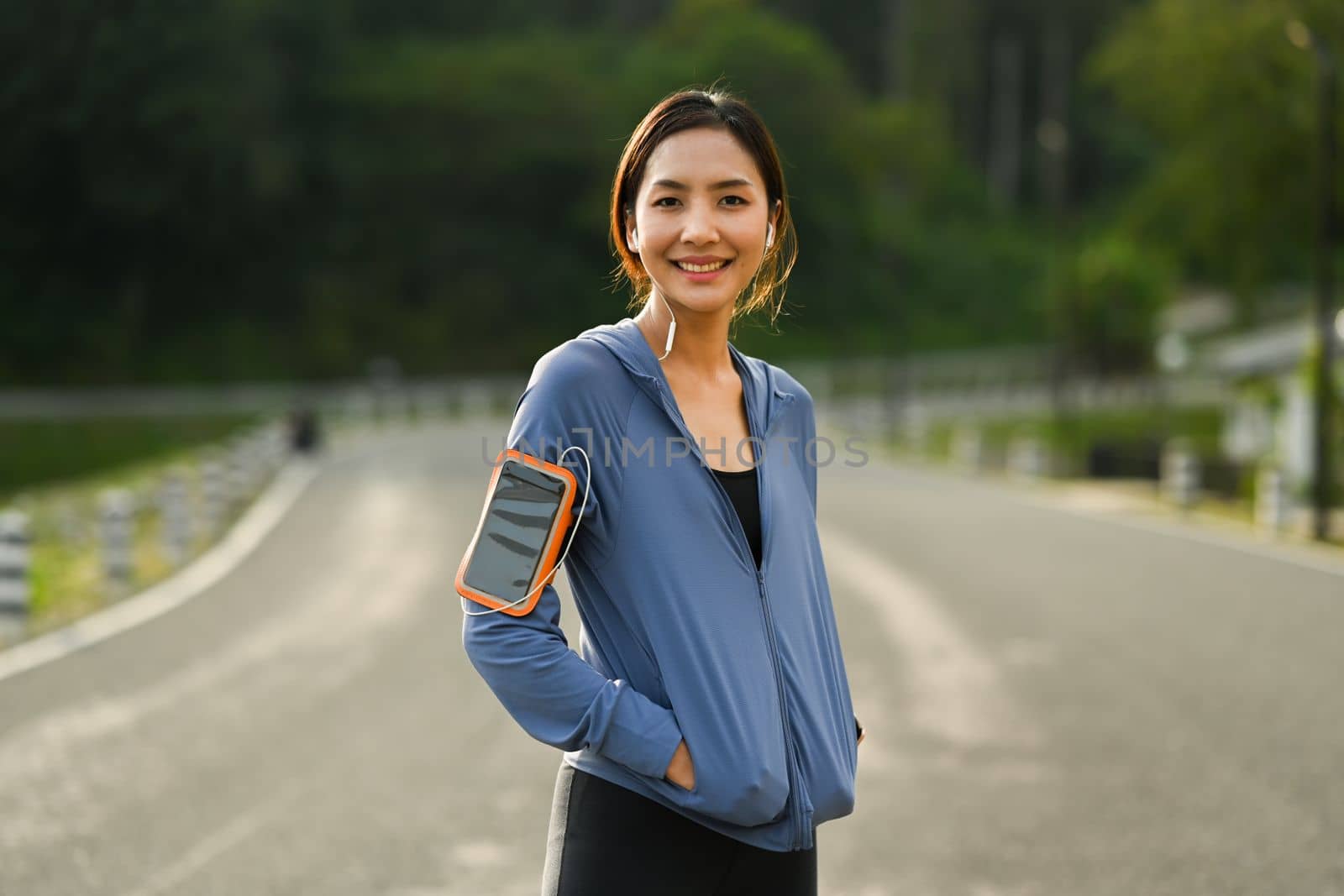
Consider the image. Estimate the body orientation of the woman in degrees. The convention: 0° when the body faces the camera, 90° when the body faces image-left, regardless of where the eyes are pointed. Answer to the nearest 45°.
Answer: approximately 315°

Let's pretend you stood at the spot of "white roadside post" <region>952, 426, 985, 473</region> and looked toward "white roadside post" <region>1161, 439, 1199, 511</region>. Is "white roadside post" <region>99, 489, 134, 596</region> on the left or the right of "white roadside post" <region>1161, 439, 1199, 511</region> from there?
right

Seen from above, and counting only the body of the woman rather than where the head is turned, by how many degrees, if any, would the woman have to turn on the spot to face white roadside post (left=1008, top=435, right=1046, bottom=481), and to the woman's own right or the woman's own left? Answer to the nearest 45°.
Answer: approximately 135° to the woman's own left

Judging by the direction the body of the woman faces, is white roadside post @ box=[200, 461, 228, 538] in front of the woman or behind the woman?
behind

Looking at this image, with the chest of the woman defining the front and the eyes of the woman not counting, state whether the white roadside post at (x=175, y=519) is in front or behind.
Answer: behind
